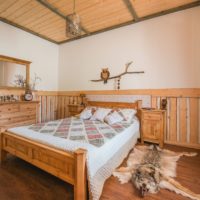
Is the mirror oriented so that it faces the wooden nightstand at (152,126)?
yes

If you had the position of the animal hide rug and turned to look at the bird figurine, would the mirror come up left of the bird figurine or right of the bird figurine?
left

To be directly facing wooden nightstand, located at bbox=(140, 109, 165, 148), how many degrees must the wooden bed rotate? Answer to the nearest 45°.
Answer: approximately 180°

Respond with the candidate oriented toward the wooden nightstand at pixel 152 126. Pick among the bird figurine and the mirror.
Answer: the mirror

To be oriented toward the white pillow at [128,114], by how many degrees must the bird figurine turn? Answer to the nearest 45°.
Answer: approximately 90° to its left

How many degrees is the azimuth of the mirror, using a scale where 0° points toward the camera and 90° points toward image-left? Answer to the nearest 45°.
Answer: approximately 315°

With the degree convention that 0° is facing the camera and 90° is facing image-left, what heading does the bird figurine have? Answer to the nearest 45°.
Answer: approximately 45°

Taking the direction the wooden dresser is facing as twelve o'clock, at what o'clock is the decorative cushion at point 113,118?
The decorative cushion is roughly at 12 o'clock from the wooden dresser.
